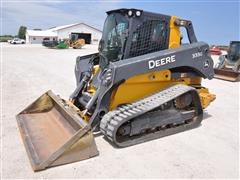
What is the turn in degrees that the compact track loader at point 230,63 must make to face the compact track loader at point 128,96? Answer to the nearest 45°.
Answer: approximately 45° to its left

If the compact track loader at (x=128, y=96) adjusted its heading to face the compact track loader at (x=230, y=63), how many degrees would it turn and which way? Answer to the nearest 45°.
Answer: approximately 180°

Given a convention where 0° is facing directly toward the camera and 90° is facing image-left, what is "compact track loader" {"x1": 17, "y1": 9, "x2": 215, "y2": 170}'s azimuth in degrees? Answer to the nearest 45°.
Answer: approximately 45°

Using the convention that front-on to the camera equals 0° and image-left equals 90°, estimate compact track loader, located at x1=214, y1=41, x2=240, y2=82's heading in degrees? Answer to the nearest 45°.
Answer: approximately 45°
